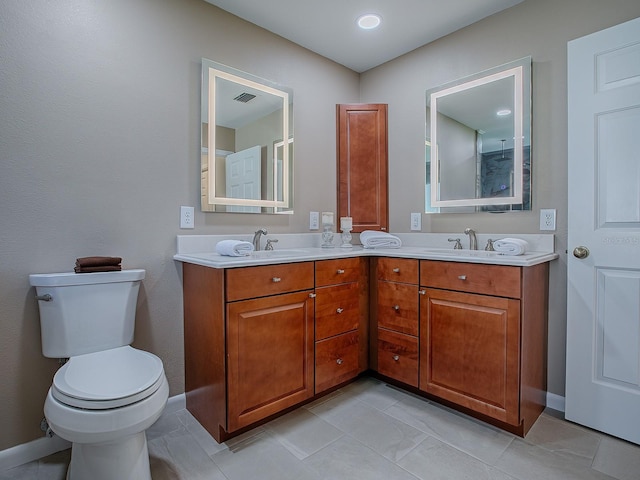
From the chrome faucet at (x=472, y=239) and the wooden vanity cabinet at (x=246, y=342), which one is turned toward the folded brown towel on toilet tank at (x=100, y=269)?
the chrome faucet

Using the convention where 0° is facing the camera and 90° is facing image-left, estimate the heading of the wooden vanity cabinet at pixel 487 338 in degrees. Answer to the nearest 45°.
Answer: approximately 45°

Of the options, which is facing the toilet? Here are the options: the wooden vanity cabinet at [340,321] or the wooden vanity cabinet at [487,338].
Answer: the wooden vanity cabinet at [487,338]

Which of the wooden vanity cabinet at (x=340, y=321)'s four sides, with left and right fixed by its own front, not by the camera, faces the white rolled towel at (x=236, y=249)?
right

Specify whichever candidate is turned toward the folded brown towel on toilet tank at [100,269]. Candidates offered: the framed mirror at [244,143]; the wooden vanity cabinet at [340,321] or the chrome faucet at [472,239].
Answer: the chrome faucet

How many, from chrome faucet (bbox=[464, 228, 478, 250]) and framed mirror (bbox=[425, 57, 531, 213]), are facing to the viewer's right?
0

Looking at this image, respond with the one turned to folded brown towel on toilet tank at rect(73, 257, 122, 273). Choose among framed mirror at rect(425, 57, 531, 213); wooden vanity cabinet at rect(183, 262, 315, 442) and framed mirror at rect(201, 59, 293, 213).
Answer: framed mirror at rect(425, 57, 531, 213)

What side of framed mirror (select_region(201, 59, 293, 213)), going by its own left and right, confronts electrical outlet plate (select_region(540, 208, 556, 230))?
front

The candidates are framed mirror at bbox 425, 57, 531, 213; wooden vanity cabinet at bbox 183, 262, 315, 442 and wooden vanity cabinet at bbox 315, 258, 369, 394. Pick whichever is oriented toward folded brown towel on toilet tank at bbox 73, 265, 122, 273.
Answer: the framed mirror

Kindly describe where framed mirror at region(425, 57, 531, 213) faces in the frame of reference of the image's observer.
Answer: facing the viewer and to the left of the viewer

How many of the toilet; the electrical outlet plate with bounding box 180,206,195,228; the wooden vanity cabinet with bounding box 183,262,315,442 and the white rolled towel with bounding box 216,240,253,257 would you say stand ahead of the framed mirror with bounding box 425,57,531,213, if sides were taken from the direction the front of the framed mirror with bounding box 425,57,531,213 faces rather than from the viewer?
4

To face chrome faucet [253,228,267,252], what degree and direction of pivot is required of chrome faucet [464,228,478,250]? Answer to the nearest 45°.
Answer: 0° — it already faces it

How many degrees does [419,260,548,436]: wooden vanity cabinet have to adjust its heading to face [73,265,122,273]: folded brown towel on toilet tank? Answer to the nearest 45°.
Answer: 0° — it already faces it

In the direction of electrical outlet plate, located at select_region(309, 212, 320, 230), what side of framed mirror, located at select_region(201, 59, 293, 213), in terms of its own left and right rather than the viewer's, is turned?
left

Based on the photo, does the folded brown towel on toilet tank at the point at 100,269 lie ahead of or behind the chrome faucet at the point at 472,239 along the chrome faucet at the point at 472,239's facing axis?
ahead

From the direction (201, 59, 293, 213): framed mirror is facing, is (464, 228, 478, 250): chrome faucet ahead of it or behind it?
ahead

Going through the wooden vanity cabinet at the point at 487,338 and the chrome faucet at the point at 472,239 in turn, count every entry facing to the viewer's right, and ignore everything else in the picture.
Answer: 0

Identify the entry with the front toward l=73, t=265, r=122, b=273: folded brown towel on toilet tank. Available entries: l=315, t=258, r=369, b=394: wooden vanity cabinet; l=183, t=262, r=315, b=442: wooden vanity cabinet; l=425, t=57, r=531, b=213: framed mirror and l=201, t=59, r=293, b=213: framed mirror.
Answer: l=425, t=57, r=531, b=213: framed mirror

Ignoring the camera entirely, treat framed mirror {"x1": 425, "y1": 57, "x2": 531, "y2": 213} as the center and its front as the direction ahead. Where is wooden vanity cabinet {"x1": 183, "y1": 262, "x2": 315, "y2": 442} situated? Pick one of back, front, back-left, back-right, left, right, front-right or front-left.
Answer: front

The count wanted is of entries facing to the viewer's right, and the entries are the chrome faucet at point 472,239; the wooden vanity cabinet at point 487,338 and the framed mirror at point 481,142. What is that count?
0
